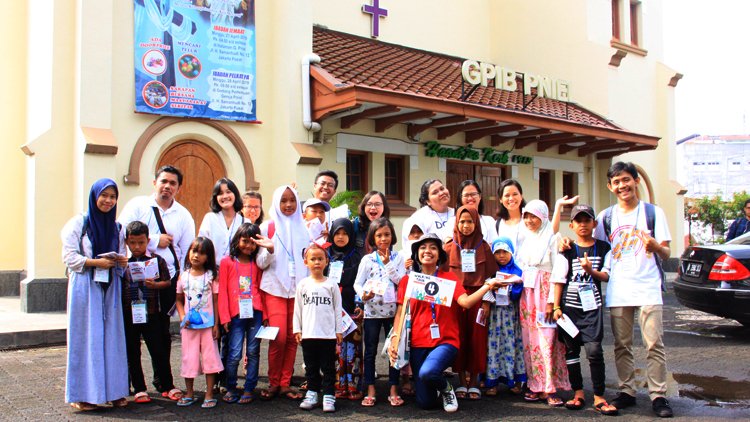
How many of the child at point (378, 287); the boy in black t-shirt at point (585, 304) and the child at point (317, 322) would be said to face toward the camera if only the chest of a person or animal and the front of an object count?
3

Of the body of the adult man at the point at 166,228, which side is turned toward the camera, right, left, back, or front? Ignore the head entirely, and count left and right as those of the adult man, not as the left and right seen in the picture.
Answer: front

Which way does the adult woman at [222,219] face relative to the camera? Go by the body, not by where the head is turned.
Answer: toward the camera

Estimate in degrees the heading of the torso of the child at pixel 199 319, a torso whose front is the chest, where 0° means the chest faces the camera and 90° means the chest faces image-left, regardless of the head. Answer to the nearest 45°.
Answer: approximately 0°

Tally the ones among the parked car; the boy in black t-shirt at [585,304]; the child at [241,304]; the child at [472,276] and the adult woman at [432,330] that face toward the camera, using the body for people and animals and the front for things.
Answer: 4

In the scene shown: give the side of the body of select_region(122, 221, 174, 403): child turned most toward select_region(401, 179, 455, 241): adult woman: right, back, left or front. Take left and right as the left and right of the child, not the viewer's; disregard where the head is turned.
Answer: left

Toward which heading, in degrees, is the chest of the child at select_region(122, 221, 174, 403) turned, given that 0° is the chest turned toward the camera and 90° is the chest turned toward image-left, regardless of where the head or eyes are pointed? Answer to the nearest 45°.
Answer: approximately 0°

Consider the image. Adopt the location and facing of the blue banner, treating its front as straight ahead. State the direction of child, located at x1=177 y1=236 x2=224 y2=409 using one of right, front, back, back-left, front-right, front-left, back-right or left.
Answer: front

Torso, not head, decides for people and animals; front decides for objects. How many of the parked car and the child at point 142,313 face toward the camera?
1

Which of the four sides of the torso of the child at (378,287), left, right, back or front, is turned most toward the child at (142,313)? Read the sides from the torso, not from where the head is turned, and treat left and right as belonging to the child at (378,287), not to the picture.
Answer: right

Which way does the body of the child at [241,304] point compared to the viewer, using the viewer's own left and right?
facing the viewer
